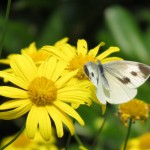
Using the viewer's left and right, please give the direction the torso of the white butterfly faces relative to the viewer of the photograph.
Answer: facing away from the viewer and to the left of the viewer

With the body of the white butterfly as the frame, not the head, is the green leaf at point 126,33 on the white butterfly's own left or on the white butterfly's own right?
on the white butterfly's own right
